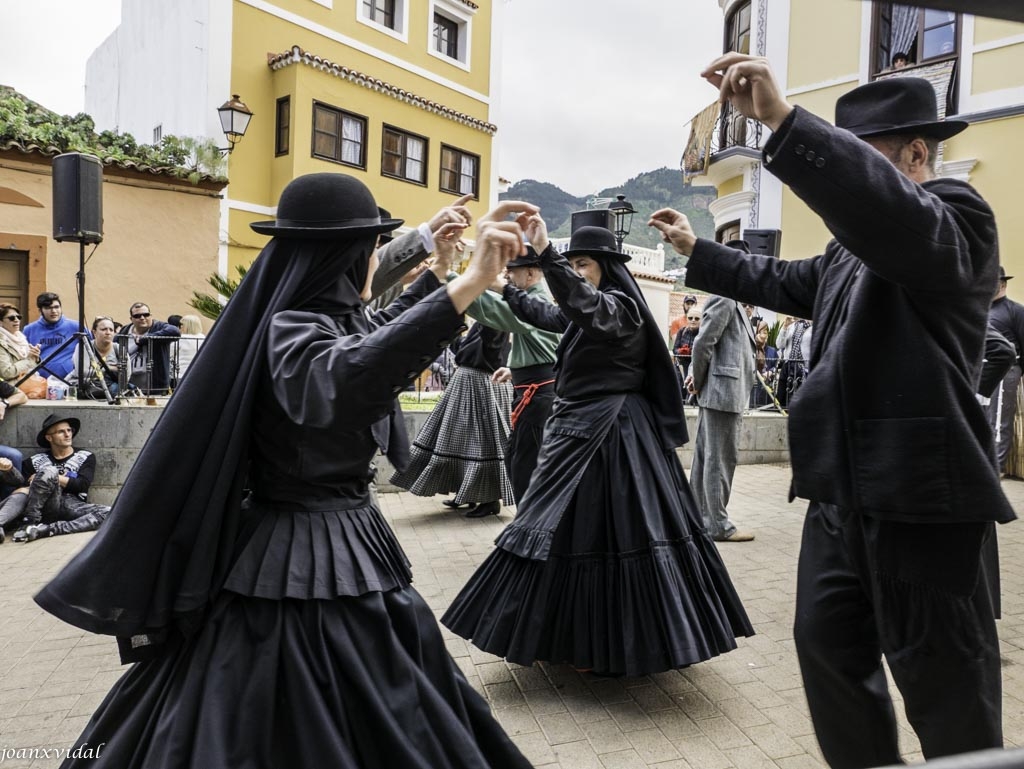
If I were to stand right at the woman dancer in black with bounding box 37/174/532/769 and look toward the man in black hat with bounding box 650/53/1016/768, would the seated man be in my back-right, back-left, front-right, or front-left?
back-left

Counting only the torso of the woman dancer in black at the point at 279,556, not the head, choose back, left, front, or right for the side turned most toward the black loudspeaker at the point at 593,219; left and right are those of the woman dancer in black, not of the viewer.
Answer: front

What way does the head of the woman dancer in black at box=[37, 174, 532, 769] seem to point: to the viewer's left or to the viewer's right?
to the viewer's right

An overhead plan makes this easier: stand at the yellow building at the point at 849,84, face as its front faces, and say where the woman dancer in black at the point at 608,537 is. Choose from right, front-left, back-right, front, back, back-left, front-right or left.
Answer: front-left

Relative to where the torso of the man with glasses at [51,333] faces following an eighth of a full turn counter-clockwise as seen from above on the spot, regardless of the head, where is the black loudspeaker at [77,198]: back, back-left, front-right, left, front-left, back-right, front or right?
front-right

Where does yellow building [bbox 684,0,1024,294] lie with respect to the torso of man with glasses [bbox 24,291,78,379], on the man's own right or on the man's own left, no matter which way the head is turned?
on the man's own left

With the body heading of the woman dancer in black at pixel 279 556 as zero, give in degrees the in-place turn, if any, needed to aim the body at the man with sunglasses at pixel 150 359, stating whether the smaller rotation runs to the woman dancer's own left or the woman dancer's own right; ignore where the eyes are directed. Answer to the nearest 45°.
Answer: approximately 45° to the woman dancer's own left

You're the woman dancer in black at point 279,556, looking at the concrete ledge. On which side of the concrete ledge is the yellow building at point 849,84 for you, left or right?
right

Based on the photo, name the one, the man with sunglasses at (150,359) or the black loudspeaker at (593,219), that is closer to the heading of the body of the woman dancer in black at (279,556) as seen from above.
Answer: the black loudspeaker

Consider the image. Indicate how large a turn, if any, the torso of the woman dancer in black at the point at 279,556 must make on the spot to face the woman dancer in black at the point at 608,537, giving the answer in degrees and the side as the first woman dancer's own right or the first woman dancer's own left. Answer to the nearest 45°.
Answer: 0° — they already face them

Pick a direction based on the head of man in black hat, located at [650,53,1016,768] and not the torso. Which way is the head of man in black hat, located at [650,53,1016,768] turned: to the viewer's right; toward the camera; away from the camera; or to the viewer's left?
to the viewer's left

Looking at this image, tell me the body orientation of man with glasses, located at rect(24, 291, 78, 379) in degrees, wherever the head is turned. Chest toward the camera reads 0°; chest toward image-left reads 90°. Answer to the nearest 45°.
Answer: approximately 0°

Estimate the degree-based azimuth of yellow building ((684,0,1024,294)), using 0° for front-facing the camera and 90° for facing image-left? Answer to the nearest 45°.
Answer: approximately 45°

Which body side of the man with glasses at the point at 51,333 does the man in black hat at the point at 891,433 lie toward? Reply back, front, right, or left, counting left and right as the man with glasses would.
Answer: front

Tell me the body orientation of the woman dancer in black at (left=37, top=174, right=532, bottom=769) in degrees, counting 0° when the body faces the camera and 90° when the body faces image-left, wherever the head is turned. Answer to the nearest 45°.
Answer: approximately 225°
